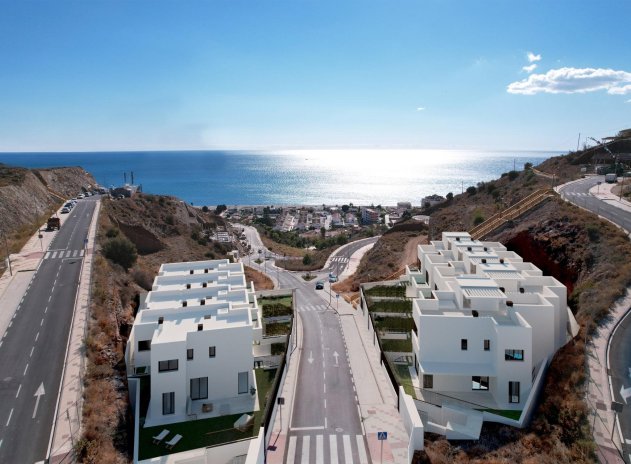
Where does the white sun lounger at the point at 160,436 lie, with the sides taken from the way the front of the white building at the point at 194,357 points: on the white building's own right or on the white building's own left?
on the white building's own right

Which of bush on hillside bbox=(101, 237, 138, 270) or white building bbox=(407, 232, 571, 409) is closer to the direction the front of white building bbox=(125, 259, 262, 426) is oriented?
the white building
